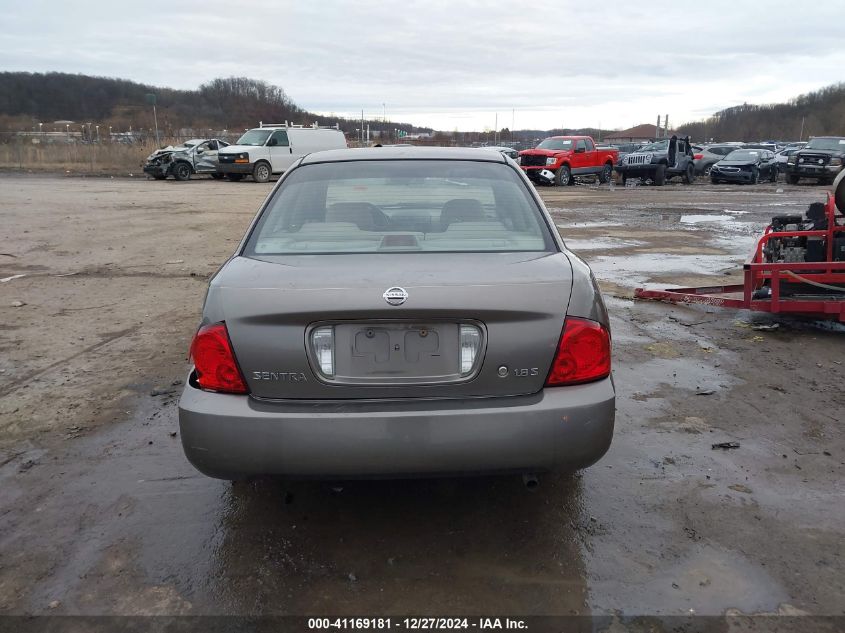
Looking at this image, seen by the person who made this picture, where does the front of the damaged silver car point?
facing the viewer and to the left of the viewer

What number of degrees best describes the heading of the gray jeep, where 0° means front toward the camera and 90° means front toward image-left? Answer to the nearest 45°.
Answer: approximately 45°

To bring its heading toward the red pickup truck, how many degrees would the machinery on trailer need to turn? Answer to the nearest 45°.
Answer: approximately 90° to its right

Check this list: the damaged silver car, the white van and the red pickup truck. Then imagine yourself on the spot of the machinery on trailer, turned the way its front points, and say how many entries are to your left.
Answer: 0

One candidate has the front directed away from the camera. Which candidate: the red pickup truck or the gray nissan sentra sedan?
the gray nissan sentra sedan

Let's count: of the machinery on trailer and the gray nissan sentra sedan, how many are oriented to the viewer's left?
1

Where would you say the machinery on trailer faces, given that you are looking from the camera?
facing to the left of the viewer

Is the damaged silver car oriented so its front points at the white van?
no

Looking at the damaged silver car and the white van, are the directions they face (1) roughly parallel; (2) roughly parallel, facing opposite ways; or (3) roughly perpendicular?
roughly parallel

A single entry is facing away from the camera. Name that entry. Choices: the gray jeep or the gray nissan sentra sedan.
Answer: the gray nissan sentra sedan

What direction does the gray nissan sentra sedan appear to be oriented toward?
away from the camera

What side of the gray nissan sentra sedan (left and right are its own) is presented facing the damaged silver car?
front

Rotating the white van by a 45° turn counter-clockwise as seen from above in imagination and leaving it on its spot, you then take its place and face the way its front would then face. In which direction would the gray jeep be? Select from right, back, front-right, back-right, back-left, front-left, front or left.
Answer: left

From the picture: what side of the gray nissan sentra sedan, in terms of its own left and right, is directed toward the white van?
front

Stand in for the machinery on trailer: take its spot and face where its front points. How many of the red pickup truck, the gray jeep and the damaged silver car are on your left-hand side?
0
